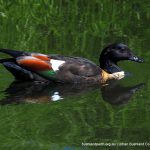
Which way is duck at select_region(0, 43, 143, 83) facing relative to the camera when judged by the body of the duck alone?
to the viewer's right
